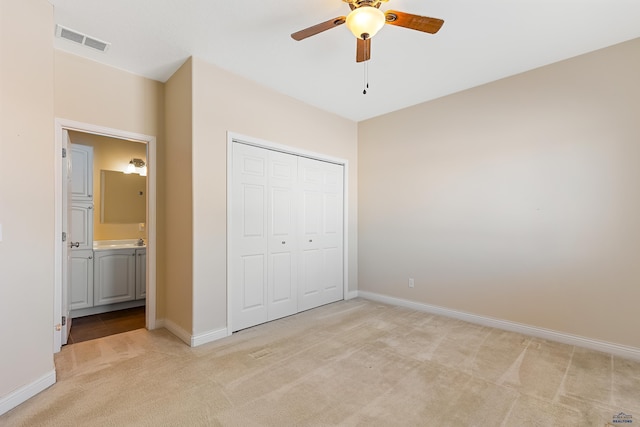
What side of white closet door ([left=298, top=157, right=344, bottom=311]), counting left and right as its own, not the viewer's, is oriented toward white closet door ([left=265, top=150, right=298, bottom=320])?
right

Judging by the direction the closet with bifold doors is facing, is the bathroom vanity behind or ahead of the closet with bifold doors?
behind

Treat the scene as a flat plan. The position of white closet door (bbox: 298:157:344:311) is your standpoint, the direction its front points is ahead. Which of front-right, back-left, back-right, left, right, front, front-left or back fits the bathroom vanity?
back-right

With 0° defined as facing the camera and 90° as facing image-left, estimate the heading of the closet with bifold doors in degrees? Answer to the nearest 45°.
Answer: approximately 315°

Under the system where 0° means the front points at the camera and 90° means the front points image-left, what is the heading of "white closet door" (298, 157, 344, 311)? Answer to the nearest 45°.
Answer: approximately 315°

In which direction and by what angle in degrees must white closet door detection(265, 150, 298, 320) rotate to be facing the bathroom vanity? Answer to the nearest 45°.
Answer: approximately 135° to its right

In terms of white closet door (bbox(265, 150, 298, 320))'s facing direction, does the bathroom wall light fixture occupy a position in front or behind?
behind

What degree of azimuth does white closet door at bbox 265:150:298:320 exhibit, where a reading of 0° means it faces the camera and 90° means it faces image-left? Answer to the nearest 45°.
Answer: approximately 315°

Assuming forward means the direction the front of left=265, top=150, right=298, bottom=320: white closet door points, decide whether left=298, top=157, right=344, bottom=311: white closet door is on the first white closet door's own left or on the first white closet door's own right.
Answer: on the first white closet door's own left
